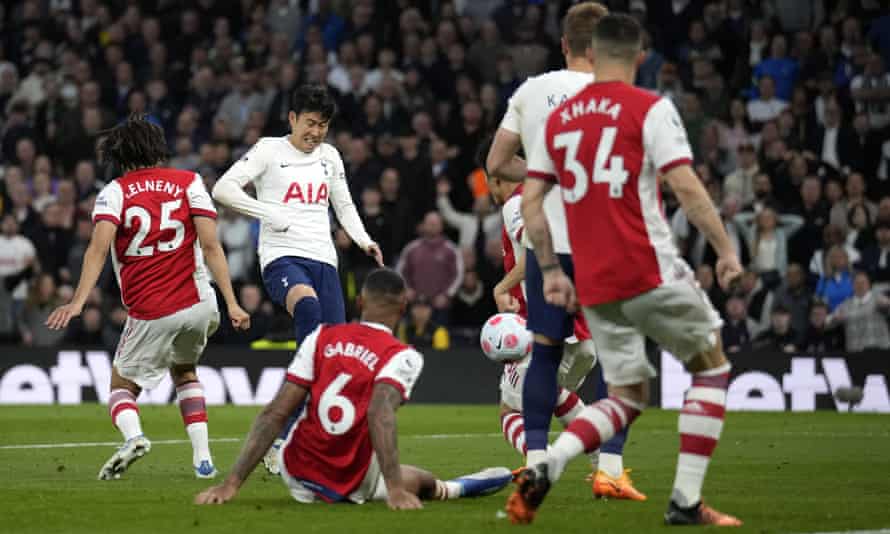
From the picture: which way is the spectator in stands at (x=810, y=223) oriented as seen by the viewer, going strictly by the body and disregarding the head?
toward the camera

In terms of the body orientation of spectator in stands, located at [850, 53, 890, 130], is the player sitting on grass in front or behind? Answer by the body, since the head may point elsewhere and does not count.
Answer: in front

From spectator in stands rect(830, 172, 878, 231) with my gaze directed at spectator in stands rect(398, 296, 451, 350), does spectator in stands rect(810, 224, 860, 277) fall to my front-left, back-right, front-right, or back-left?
front-left

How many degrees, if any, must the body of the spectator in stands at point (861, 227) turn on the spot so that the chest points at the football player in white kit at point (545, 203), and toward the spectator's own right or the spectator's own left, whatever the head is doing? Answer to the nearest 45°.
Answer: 0° — they already face them

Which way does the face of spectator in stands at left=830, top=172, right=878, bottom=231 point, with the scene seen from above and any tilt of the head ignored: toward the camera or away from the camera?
toward the camera

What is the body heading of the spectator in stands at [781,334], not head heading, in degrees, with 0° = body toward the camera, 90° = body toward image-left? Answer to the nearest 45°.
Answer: approximately 0°

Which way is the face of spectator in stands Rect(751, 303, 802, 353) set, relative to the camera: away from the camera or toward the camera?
toward the camera

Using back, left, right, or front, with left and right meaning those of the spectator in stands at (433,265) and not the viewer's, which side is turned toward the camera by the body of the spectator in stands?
front

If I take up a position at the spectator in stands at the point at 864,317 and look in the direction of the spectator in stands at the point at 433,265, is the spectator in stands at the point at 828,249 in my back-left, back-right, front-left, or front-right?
front-right

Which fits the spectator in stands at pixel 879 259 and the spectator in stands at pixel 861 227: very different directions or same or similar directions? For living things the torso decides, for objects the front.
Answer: same or similar directions

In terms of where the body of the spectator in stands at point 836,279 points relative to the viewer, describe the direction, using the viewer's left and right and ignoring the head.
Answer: facing the viewer
